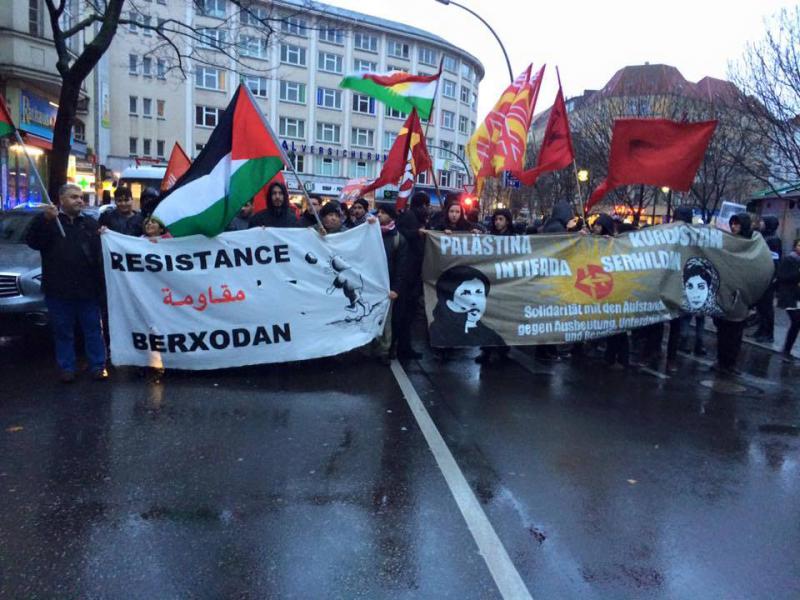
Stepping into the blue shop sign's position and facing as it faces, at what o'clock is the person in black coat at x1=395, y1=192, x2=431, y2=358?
The person in black coat is roughly at 1 o'clock from the blue shop sign.

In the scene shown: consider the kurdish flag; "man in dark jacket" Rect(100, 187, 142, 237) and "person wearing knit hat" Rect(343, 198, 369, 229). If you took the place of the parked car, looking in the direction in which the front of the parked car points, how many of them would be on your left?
3

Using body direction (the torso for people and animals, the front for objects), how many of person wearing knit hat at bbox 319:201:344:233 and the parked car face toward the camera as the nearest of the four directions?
2

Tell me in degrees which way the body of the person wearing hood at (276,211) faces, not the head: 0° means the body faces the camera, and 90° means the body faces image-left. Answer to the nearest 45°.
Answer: approximately 0°

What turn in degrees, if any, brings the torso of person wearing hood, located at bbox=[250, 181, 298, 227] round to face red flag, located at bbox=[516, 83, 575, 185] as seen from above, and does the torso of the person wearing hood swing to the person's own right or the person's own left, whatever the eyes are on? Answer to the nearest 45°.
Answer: approximately 90° to the person's own left

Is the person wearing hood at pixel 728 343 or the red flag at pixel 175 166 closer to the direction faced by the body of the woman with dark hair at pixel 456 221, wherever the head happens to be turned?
the person wearing hood

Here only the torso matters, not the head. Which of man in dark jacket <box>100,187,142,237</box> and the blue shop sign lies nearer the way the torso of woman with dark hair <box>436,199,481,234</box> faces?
the man in dark jacket
